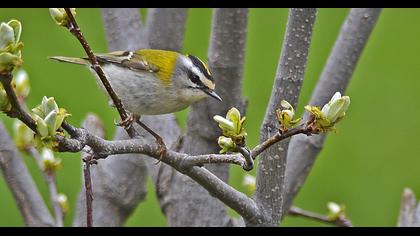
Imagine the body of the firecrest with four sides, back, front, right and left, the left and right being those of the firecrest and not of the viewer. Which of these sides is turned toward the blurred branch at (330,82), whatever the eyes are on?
front

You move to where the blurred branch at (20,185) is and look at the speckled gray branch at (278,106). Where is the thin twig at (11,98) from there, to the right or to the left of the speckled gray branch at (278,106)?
right

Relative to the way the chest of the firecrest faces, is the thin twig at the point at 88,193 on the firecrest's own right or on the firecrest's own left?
on the firecrest's own right

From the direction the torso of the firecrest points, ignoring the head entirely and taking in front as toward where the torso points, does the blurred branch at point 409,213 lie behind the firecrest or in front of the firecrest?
in front

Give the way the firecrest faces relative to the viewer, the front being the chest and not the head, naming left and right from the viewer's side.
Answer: facing to the right of the viewer
